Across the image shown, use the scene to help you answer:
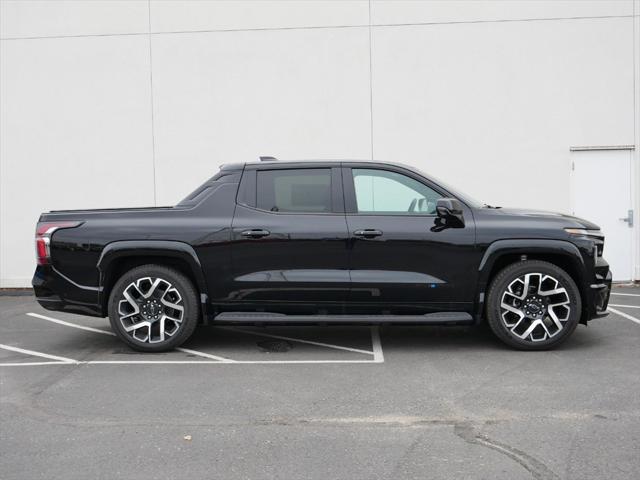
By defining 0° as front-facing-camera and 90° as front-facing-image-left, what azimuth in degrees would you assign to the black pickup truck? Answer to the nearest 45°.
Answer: approximately 270°
